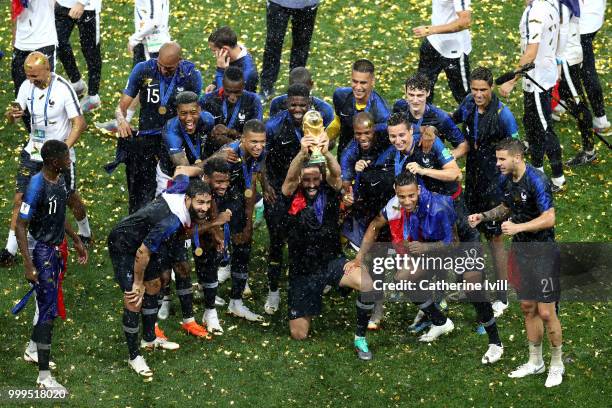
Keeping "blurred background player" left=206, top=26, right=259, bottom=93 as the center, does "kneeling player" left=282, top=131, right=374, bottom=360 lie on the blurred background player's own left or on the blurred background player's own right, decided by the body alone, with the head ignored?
on the blurred background player's own left

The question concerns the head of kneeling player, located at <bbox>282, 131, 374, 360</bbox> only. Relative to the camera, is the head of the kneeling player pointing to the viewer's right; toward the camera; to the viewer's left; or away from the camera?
toward the camera

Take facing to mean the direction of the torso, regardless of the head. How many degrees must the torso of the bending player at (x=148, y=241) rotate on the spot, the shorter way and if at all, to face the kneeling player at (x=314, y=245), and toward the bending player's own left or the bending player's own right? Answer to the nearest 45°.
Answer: approximately 45° to the bending player's own left

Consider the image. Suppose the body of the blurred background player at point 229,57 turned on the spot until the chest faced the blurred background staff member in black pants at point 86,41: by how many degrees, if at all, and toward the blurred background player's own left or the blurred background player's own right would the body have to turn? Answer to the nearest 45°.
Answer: approximately 45° to the blurred background player's own right

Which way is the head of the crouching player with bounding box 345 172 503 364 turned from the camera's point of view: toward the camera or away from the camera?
toward the camera

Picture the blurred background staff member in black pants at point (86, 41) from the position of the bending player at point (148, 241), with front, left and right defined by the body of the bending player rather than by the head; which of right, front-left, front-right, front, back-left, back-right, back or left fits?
back-left

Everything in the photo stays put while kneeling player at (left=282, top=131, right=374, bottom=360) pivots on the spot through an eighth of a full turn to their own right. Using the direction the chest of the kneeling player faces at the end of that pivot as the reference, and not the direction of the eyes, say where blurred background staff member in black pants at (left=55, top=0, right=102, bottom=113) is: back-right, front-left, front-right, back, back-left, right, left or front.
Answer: right

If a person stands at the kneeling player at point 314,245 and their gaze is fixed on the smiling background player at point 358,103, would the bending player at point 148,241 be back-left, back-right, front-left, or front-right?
back-left

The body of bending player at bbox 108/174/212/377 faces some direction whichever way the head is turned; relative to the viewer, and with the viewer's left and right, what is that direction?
facing the viewer and to the right of the viewer

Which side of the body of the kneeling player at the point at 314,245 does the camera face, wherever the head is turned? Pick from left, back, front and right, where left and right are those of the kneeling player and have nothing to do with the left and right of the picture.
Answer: front

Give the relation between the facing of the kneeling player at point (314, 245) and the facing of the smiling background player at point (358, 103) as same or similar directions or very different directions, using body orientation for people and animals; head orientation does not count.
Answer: same or similar directions

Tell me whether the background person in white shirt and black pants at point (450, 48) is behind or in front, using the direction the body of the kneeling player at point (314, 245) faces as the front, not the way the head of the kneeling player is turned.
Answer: behind

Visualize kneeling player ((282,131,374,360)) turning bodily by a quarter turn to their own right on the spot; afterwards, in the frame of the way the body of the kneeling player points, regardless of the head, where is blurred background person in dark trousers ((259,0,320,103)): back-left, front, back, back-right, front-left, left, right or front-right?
right

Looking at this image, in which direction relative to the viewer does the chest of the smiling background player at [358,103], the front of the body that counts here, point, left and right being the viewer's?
facing the viewer
